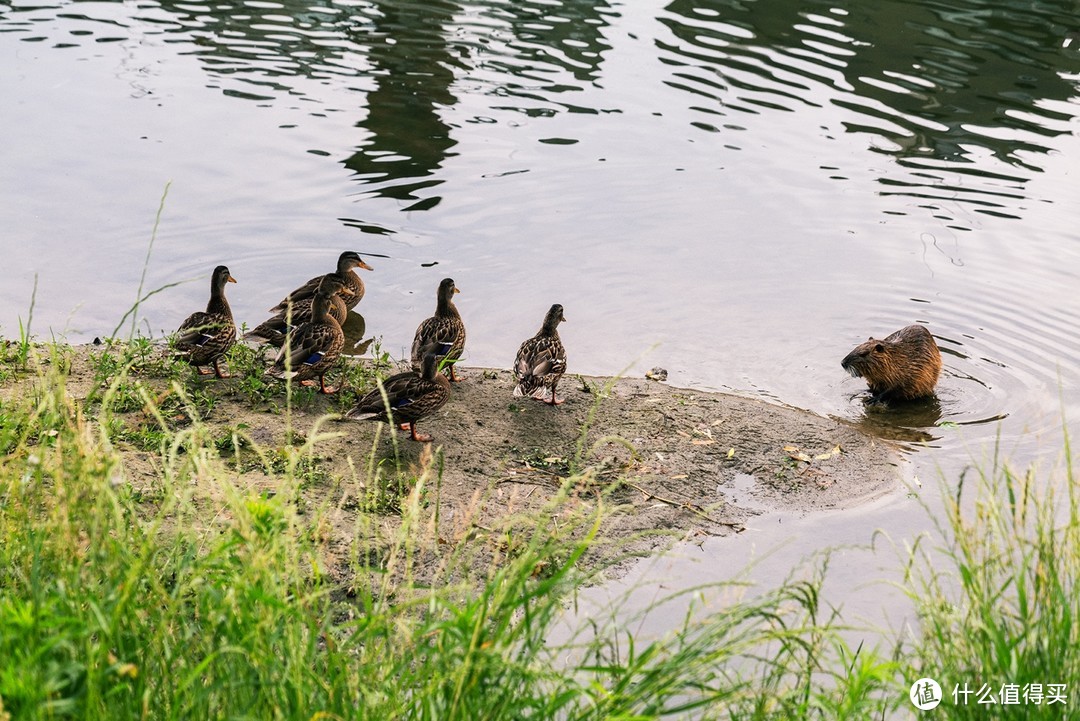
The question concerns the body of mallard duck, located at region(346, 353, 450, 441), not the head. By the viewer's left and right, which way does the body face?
facing to the right of the viewer

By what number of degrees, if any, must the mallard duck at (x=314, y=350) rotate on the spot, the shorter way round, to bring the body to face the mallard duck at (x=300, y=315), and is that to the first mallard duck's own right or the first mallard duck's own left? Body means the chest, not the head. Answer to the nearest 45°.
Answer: approximately 45° to the first mallard duck's own left

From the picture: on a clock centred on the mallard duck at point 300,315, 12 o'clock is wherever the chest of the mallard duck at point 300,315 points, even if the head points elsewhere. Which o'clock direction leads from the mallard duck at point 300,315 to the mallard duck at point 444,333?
the mallard duck at point 444,333 is roughly at 1 o'clock from the mallard duck at point 300,315.

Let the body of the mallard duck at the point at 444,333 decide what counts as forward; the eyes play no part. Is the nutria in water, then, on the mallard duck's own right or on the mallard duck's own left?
on the mallard duck's own right

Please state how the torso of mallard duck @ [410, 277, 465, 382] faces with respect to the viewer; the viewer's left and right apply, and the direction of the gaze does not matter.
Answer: facing away from the viewer and to the right of the viewer

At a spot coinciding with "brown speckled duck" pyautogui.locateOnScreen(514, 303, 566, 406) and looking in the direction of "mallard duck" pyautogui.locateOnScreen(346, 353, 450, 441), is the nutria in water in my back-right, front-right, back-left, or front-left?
back-left

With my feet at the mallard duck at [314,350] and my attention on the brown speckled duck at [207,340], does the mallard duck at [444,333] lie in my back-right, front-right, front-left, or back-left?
back-right

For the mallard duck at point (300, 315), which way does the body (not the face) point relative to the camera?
to the viewer's right

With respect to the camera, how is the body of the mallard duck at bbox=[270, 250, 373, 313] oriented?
to the viewer's right
